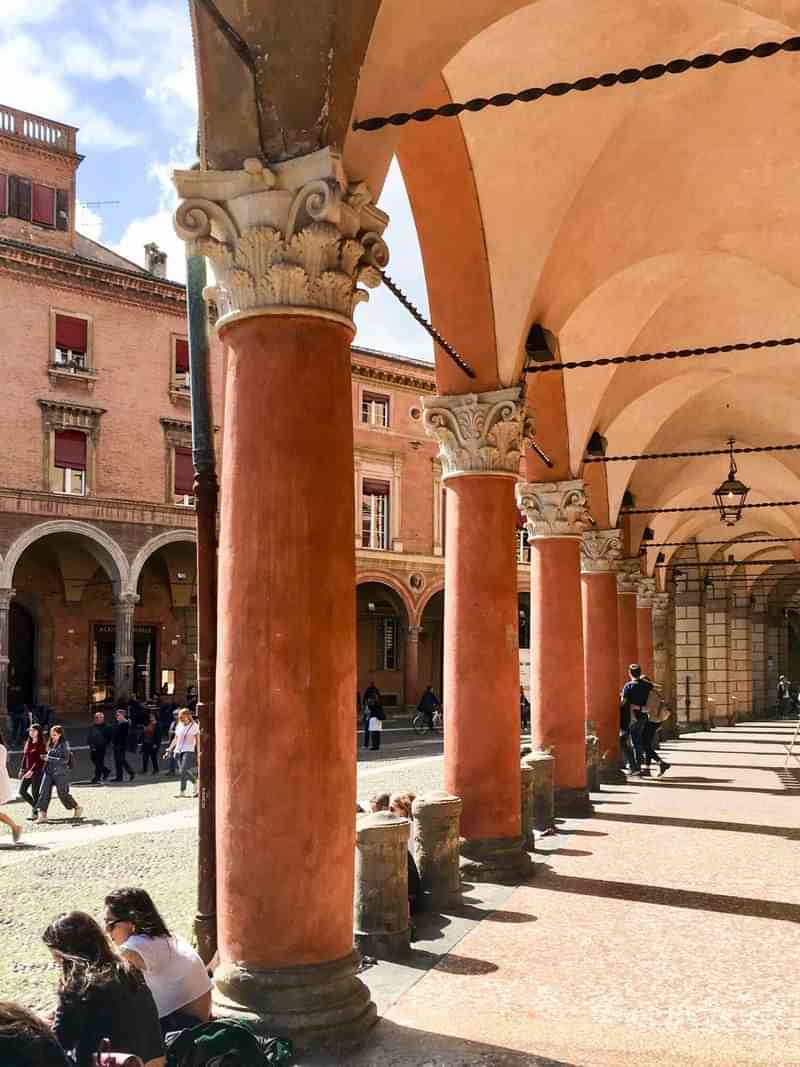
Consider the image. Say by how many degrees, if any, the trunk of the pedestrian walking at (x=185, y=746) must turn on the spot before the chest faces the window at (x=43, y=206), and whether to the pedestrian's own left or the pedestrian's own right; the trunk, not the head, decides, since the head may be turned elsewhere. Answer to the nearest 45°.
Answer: approximately 135° to the pedestrian's own right

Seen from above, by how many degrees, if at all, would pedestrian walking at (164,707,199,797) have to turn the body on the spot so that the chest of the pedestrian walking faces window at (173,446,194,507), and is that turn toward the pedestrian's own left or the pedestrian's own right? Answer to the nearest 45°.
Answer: approximately 135° to the pedestrian's own right

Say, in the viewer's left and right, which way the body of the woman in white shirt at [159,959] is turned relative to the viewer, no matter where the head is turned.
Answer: facing away from the viewer and to the left of the viewer

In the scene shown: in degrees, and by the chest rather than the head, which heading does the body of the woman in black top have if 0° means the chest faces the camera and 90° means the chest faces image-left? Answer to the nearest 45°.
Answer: approximately 135°

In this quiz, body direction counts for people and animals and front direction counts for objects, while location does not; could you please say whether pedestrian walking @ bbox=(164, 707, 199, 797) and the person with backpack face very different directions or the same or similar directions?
very different directions

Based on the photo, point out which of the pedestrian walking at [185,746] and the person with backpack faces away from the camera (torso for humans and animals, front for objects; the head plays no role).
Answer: the person with backpack

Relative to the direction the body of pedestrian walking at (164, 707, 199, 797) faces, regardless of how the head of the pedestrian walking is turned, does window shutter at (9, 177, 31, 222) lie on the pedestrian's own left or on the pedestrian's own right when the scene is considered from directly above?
on the pedestrian's own right

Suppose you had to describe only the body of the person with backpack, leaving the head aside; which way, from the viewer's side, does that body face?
away from the camera

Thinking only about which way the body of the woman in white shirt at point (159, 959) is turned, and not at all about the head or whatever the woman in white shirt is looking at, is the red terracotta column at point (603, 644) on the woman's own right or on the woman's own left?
on the woman's own right
